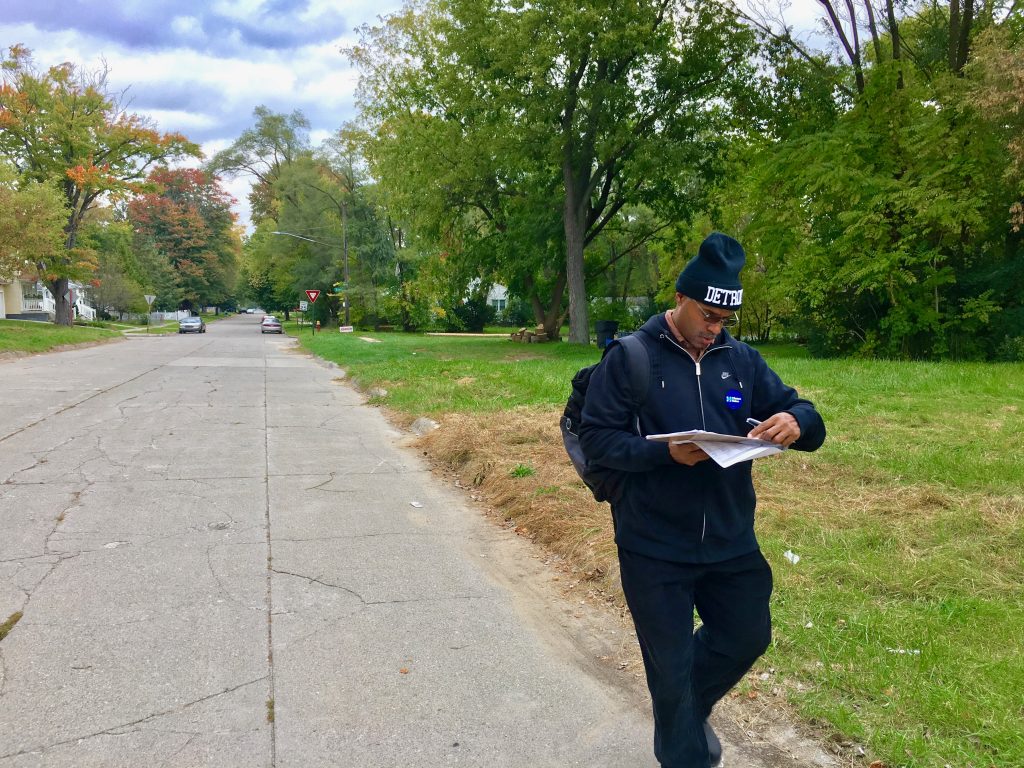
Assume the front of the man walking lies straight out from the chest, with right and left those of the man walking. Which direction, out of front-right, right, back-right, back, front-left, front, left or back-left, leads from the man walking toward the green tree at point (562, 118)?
back-left

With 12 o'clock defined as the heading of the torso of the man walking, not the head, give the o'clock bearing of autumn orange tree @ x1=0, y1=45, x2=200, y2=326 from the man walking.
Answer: The autumn orange tree is roughly at 6 o'clock from the man walking.

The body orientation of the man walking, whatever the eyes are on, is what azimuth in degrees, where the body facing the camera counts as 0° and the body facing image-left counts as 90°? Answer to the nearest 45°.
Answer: approximately 315°

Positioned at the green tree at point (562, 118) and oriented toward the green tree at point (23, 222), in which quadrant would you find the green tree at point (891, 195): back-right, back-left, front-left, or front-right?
back-left

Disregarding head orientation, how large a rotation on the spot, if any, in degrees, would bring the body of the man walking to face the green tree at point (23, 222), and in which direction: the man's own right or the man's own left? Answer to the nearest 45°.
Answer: approximately 180°

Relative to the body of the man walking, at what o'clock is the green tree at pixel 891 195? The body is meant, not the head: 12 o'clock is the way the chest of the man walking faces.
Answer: The green tree is roughly at 8 o'clock from the man walking.

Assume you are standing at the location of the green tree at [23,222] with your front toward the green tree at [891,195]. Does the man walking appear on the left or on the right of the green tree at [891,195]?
right
